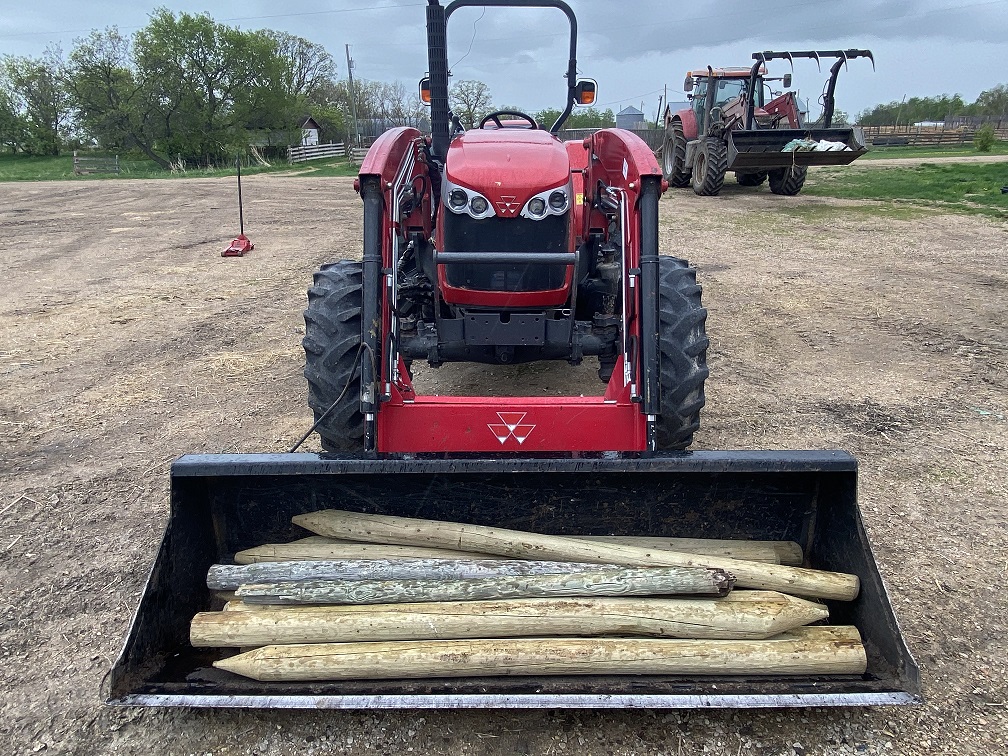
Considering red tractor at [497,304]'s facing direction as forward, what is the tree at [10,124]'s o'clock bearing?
The tree is roughly at 5 o'clock from the red tractor.

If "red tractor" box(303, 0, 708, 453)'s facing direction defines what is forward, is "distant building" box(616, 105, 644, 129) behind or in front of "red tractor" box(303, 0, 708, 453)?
behind

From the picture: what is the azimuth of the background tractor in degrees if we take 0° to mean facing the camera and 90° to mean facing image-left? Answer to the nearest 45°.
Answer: approximately 315°

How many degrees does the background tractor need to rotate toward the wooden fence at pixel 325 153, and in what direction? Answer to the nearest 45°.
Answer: approximately 180°

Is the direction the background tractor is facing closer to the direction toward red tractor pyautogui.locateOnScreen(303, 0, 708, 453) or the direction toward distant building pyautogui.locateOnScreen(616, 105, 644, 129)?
the red tractor

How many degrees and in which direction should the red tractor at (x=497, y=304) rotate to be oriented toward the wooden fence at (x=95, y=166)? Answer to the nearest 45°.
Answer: approximately 135° to its right

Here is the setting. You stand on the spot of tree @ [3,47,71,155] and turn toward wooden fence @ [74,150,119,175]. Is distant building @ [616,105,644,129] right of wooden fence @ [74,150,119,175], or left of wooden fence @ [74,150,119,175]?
left
